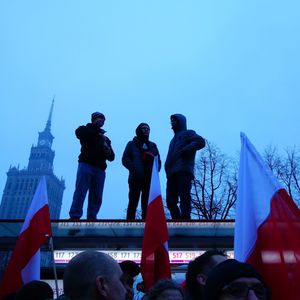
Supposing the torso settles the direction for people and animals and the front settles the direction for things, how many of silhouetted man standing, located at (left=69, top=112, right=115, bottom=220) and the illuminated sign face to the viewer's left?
0

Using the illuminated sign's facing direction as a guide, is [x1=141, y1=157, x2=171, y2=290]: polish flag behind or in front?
in front

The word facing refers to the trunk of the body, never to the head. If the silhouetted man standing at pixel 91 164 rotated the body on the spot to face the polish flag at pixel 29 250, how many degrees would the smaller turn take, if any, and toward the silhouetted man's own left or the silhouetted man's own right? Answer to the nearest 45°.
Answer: approximately 45° to the silhouetted man's own right

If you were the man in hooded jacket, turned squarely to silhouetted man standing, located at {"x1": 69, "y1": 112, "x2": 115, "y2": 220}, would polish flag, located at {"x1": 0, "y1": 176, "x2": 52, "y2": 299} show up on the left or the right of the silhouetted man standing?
left

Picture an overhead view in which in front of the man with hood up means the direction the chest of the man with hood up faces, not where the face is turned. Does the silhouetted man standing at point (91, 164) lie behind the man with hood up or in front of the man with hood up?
in front

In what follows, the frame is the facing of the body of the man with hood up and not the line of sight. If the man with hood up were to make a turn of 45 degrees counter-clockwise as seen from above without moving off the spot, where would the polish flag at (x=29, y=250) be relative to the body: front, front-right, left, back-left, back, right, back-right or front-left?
front-right

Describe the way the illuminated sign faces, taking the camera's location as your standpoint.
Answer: facing the viewer

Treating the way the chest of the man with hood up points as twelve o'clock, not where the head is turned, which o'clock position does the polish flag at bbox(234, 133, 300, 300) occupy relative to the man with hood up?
The polish flag is roughly at 10 o'clock from the man with hood up.

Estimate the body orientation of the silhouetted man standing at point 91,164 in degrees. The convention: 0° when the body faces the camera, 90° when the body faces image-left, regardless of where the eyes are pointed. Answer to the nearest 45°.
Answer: approximately 315°

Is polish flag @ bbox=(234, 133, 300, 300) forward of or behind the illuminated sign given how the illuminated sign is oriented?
forward

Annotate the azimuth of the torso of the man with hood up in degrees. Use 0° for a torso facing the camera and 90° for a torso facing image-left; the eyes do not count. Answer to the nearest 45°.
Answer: approximately 45°
